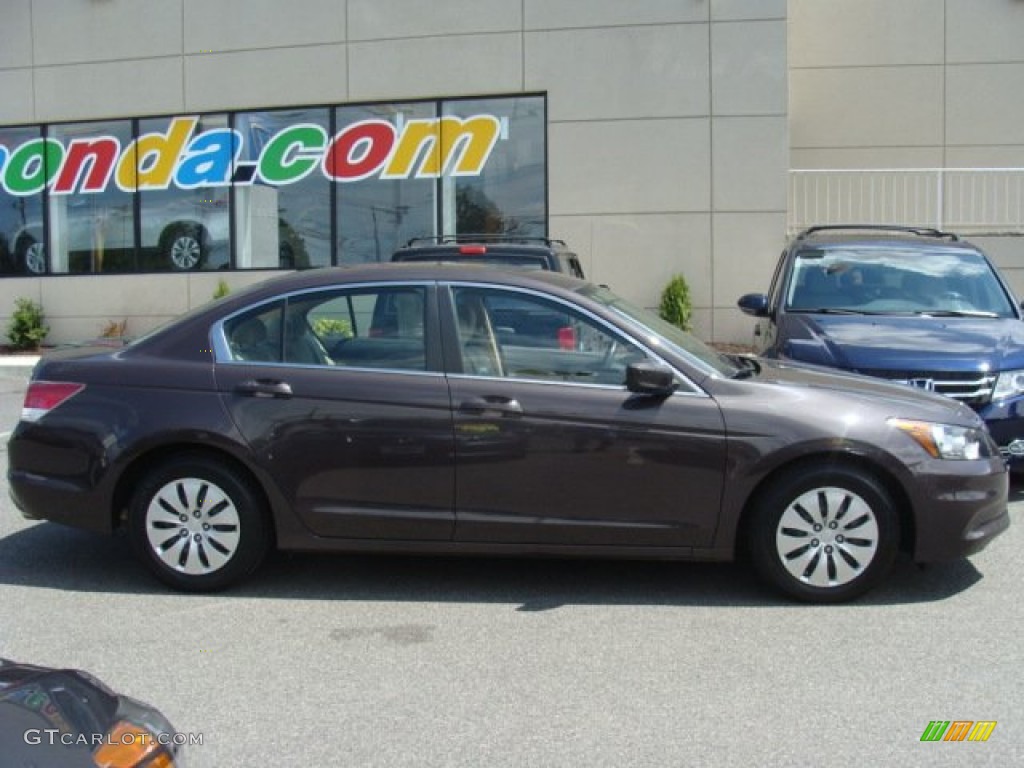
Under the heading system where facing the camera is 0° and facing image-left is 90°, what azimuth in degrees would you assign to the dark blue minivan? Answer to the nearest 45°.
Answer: approximately 0°

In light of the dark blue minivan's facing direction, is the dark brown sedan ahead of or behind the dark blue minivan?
ahead

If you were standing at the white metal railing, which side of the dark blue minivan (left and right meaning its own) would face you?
back

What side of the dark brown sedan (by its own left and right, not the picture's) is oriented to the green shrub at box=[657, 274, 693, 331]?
left

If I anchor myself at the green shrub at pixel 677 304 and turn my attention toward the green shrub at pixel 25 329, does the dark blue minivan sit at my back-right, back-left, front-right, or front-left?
back-left

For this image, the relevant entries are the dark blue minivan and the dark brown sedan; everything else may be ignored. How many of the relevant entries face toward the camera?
1

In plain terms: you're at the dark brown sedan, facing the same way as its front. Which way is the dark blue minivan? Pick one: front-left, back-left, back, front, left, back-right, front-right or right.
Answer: front-left

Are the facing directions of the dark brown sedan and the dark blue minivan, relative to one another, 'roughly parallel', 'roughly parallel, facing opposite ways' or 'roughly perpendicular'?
roughly perpendicular

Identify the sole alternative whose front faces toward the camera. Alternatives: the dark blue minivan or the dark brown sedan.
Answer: the dark blue minivan

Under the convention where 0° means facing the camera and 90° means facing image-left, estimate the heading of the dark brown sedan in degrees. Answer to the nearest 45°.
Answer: approximately 270°

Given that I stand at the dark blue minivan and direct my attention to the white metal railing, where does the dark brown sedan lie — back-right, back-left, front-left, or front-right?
back-left
